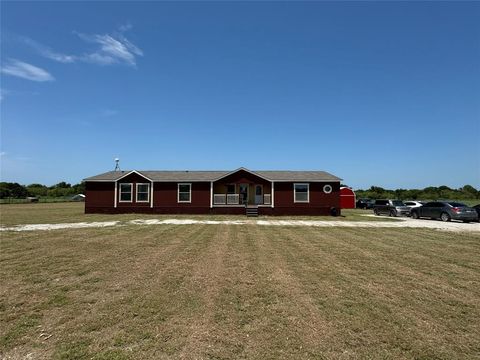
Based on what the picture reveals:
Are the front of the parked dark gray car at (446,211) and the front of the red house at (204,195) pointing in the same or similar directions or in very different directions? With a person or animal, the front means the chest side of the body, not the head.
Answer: very different directions

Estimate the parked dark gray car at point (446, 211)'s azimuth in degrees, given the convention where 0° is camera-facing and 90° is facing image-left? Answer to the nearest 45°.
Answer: approximately 135°

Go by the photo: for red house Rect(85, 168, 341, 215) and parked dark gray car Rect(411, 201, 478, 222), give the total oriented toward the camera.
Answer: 1

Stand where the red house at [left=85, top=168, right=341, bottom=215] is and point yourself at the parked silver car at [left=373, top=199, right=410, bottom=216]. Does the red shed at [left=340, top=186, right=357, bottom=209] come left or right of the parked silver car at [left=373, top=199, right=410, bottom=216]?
left

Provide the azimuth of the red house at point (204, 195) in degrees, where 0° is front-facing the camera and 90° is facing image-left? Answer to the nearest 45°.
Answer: approximately 0°

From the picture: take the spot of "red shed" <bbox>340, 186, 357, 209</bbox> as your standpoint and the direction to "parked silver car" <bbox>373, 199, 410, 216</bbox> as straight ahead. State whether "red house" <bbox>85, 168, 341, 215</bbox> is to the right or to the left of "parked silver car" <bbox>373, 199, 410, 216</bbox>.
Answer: right

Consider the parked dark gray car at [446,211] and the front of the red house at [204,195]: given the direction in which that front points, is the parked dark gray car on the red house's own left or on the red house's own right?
on the red house's own left

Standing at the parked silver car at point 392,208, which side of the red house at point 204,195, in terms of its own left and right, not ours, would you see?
left

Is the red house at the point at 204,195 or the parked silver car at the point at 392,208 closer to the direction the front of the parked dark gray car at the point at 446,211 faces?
the parked silver car
